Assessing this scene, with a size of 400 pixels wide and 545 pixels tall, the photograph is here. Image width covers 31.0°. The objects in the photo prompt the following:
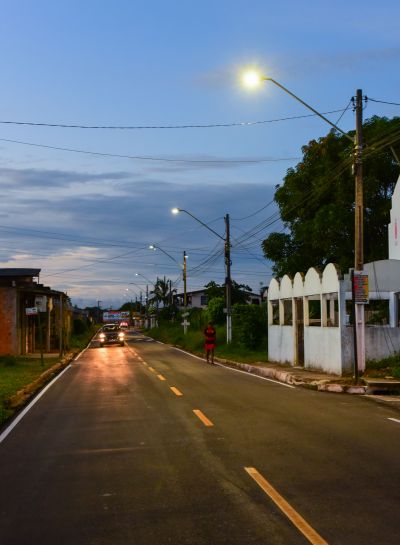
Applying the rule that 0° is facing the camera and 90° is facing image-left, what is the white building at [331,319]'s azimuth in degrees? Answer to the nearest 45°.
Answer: approximately 45°

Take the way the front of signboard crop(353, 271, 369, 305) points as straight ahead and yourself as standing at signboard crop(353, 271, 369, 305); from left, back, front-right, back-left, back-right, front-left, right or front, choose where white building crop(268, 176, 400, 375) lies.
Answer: back

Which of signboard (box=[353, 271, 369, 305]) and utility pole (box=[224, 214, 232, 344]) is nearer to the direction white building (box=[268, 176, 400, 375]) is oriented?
the signboard

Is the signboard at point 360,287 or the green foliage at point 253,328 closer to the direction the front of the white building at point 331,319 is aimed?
the signboard

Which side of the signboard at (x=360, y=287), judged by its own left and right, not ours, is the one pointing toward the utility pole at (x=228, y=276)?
back

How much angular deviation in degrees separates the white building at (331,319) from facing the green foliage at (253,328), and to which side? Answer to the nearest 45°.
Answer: approximately 135° to its right

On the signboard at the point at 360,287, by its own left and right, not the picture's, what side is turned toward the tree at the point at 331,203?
back

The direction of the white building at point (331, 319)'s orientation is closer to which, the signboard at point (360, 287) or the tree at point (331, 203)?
the signboard

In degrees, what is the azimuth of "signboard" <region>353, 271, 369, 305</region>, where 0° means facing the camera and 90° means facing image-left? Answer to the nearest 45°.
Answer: approximately 0°
